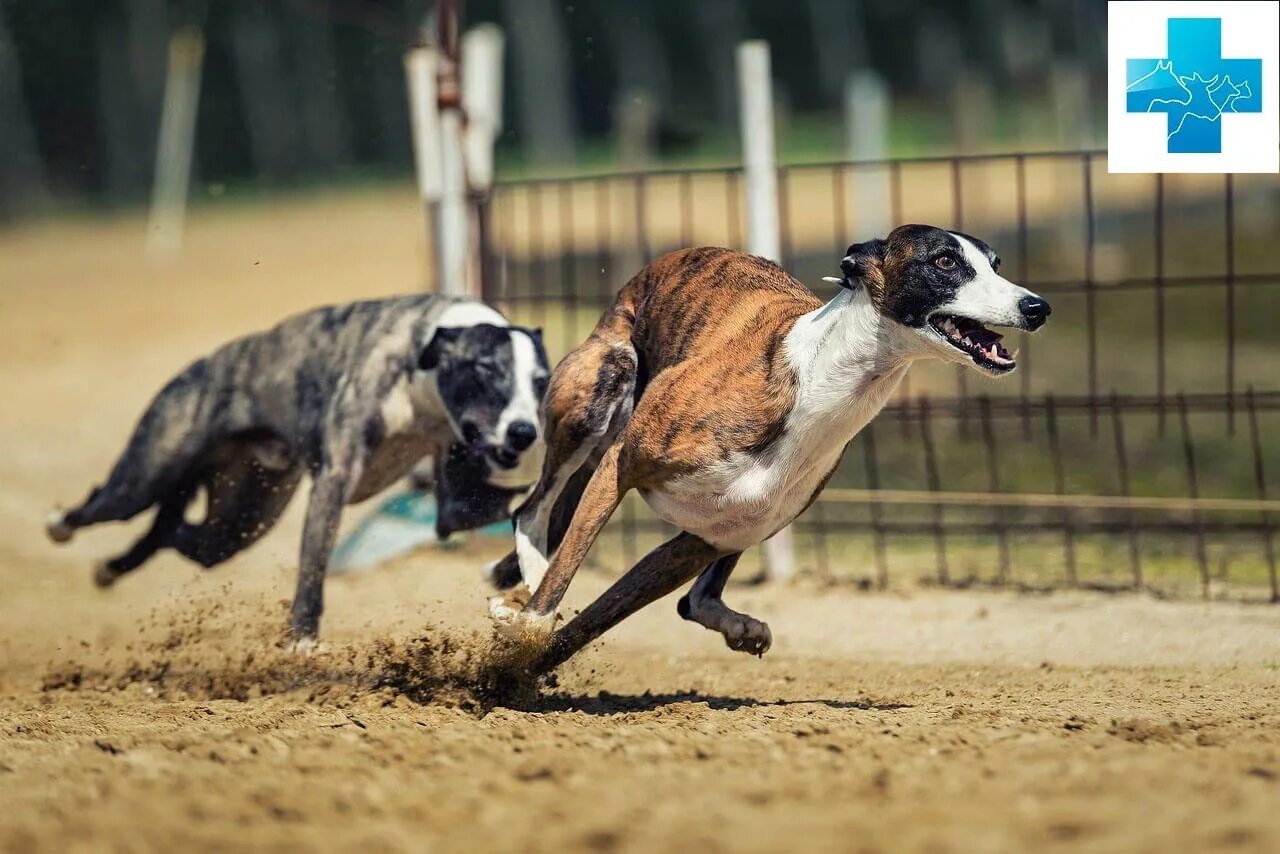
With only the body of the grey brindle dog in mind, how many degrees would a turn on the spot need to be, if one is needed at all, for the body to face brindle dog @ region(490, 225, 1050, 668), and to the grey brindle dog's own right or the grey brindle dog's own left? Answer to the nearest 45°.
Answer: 0° — it already faces it

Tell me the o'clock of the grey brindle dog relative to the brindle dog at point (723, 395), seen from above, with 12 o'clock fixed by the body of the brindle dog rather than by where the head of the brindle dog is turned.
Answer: The grey brindle dog is roughly at 6 o'clock from the brindle dog.

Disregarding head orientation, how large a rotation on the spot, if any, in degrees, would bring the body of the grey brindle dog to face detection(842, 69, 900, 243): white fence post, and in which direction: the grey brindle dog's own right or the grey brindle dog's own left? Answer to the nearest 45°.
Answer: approximately 90° to the grey brindle dog's own left

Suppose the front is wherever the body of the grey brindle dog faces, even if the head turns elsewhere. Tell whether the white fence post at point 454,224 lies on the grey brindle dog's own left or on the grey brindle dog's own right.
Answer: on the grey brindle dog's own left

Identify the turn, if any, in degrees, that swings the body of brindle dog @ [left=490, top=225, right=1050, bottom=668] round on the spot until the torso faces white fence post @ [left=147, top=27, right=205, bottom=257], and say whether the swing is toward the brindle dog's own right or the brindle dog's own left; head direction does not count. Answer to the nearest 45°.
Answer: approximately 135° to the brindle dog's own left

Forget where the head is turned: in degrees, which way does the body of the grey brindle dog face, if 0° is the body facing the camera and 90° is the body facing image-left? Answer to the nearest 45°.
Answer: approximately 315°

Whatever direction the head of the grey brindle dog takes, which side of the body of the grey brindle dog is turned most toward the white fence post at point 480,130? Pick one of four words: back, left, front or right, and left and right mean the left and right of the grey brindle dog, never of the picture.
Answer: left

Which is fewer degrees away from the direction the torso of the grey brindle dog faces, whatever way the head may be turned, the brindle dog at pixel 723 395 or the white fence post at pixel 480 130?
the brindle dog

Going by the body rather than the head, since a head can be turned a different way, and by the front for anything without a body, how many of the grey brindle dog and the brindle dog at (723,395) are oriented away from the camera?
0

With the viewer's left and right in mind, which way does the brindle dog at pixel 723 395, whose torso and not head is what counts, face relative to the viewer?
facing the viewer and to the right of the viewer

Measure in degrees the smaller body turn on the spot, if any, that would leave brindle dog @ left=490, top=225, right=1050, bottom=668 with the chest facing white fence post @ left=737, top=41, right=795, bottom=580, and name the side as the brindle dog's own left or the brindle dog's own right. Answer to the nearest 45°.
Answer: approximately 135° to the brindle dog's own left
